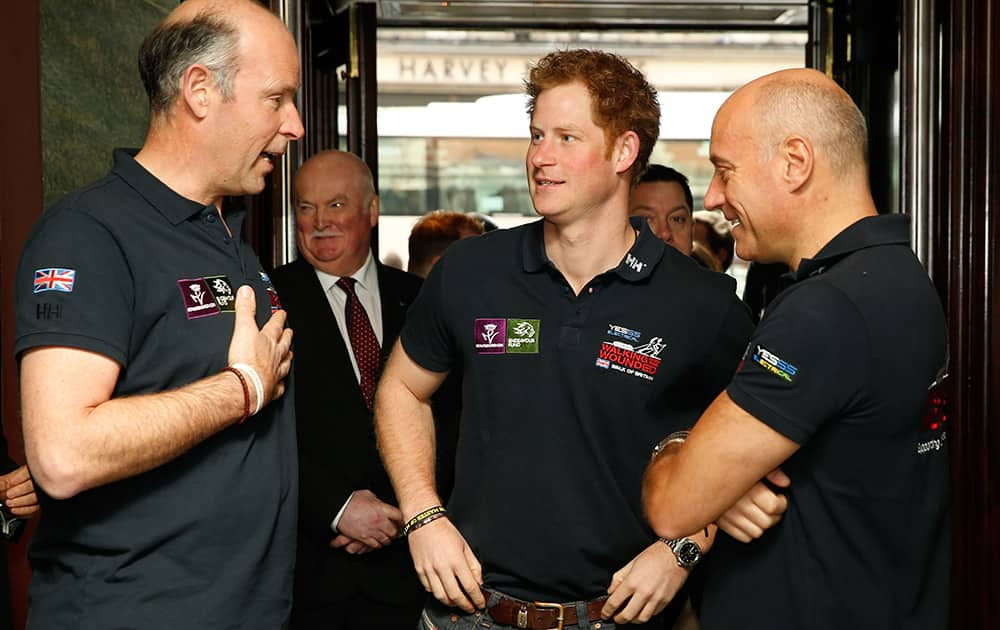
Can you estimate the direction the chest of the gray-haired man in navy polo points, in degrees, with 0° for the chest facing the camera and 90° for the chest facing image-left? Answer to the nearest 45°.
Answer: approximately 315°

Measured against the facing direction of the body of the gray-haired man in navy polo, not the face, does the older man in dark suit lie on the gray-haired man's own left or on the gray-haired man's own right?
on the gray-haired man's own left

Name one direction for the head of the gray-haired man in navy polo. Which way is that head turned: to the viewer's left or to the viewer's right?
to the viewer's right
